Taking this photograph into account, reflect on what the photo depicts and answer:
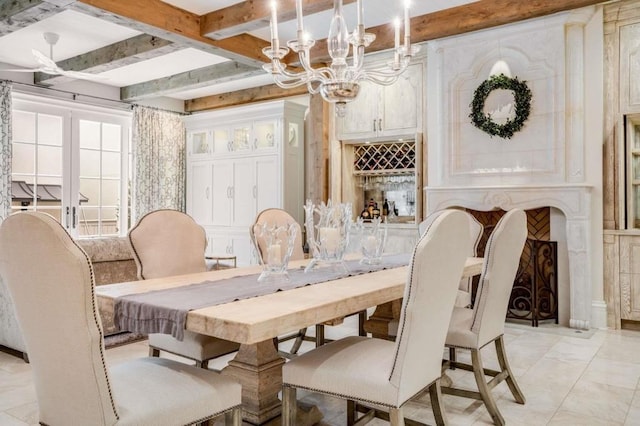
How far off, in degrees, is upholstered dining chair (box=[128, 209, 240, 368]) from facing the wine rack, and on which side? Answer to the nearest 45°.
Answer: approximately 90° to its left

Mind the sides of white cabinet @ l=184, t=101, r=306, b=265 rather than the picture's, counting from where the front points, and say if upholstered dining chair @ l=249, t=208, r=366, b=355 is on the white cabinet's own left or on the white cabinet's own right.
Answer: on the white cabinet's own left

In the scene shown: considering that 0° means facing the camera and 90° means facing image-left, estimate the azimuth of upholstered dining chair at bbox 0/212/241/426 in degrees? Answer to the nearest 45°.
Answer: approximately 225°

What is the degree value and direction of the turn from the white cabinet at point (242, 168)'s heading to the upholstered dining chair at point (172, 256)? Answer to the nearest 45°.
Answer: approximately 45° to its left

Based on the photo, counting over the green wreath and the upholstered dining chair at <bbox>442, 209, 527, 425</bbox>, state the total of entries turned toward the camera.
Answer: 1

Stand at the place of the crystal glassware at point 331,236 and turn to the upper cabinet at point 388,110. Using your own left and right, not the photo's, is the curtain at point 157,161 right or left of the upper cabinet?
left

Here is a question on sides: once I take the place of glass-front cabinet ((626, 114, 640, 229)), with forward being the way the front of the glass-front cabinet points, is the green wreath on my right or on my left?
on my right

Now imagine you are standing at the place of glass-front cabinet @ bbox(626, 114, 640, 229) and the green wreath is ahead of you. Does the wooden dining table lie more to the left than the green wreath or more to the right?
left
